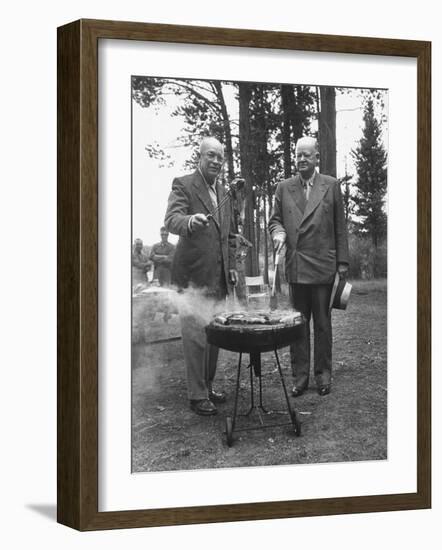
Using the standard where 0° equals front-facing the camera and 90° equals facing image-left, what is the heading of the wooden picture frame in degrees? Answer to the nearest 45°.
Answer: approximately 315°
